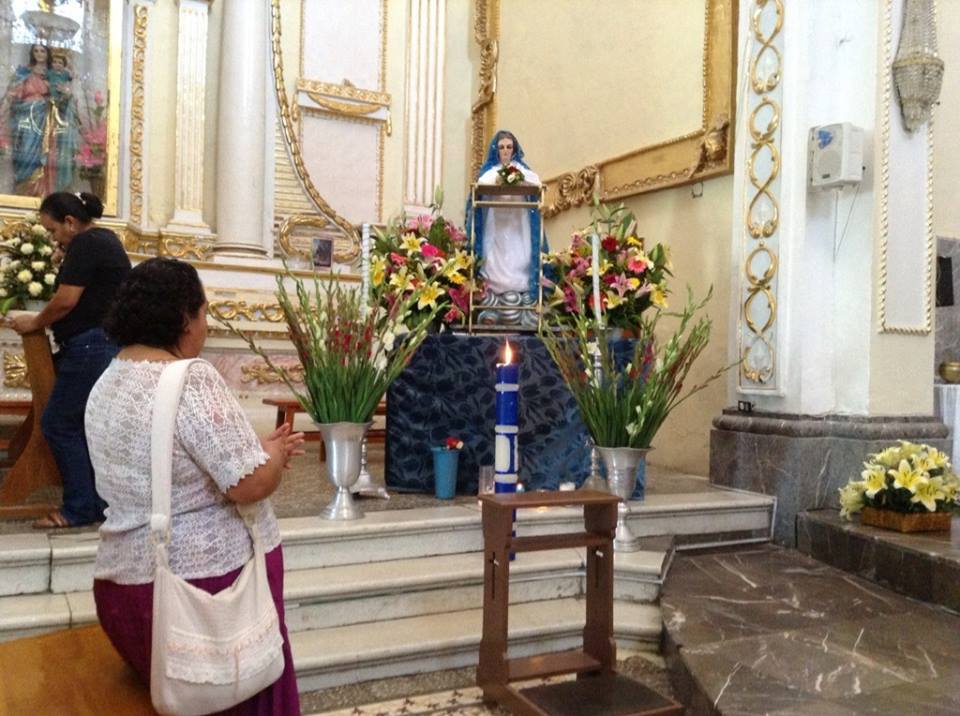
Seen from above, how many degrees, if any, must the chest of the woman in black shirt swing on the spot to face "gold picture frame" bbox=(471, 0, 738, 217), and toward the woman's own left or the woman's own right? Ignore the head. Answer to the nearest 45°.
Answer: approximately 180°

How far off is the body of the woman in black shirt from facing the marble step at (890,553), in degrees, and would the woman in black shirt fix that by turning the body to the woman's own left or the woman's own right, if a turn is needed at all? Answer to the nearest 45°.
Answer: approximately 180°

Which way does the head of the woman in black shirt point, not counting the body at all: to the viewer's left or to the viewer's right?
to the viewer's left

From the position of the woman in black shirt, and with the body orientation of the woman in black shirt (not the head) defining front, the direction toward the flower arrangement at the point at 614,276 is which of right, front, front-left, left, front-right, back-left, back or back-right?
back

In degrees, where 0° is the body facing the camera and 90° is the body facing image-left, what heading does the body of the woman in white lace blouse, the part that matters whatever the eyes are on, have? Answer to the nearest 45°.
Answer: approximately 225°

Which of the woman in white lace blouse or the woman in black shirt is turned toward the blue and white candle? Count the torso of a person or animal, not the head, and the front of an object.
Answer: the woman in white lace blouse

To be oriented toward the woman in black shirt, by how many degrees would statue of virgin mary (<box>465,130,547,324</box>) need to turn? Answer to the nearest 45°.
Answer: approximately 45° to its right

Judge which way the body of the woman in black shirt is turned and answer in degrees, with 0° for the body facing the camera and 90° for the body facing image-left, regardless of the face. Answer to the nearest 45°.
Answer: approximately 90°

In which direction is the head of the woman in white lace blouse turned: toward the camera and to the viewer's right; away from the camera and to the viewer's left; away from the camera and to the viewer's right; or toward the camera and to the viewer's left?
away from the camera and to the viewer's right

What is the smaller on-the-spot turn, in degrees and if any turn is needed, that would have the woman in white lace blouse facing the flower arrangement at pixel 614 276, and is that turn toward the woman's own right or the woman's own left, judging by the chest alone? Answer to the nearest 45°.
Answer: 0° — they already face it
